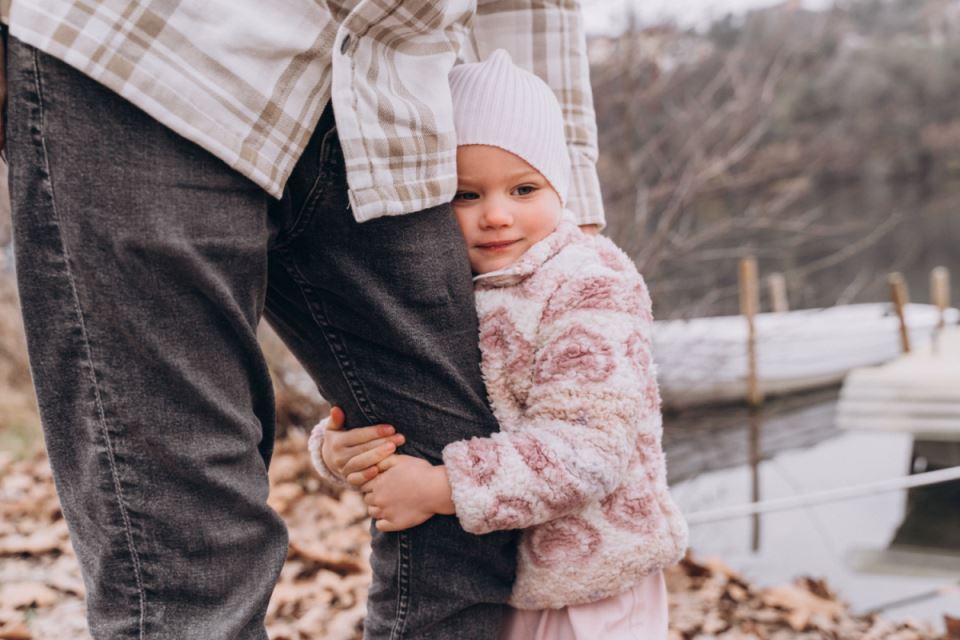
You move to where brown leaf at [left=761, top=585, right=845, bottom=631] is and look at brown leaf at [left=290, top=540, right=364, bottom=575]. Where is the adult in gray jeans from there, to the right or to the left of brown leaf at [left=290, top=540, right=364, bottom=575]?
left

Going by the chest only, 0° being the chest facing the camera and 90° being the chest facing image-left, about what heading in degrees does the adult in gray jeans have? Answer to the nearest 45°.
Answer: approximately 315°

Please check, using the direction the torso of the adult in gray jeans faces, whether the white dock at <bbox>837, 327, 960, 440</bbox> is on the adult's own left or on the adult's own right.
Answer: on the adult's own left

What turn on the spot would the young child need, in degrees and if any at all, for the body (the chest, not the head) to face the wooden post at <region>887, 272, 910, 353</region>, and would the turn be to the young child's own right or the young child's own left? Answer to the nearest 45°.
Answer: approximately 180°

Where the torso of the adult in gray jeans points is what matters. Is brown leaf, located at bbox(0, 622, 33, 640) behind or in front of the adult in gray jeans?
behind

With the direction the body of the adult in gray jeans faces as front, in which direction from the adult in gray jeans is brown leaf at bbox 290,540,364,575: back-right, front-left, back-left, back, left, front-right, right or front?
back-left

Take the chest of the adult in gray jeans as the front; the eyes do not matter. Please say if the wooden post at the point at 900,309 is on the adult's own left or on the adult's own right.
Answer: on the adult's own left

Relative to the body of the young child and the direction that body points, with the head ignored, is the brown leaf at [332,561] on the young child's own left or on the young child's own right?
on the young child's own right
